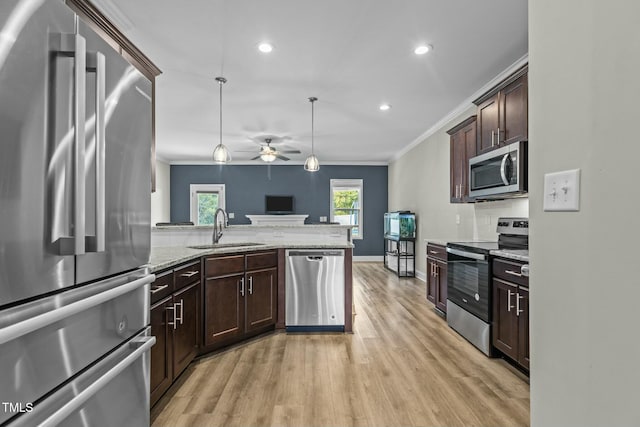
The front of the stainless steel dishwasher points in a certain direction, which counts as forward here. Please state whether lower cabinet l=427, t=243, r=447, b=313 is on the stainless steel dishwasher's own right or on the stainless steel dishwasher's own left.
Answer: on the stainless steel dishwasher's own left

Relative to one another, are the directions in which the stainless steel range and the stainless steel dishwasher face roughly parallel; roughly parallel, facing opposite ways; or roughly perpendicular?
roughly perpendicular

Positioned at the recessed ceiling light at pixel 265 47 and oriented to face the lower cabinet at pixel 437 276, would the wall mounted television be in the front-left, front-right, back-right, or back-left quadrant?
front-left

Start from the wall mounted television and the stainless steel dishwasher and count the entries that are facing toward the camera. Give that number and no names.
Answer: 2

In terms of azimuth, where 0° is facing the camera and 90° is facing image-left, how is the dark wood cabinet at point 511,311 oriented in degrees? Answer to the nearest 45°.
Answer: approximately 45°

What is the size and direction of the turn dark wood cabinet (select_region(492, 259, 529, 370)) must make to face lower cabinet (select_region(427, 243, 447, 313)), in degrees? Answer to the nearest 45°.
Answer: approximately 90° to its right

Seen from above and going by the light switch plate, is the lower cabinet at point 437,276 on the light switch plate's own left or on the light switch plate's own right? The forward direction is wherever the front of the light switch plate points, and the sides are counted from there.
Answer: on the light switch plate's own right

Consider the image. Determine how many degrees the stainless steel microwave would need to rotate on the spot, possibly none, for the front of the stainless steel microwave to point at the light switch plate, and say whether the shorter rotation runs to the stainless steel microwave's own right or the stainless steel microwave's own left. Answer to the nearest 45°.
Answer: approximately 45° to the stainless steel microwave's own left

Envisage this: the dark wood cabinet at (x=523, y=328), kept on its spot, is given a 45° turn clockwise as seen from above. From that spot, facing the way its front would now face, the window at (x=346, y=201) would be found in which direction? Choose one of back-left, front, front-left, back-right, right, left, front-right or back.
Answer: front-right

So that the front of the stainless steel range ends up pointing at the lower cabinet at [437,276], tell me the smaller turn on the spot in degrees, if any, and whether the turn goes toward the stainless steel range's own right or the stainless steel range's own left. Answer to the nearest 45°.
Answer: approximately 90° to the stainless steel range's own right

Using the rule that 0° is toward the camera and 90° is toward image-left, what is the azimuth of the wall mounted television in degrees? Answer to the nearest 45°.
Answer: approximately 0°

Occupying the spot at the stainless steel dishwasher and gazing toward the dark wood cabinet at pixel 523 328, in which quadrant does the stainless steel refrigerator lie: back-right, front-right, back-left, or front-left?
front-right

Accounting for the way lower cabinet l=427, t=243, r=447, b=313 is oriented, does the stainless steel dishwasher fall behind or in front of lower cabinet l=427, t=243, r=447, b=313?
in front

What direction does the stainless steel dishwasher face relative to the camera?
toward the camera

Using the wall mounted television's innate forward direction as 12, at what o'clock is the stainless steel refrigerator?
The stainless steel refrigerator is roughly at 12 o'clock from the wall mounted television.

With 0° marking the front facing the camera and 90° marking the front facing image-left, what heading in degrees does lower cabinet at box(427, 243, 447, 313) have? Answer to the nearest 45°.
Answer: approximately 45°
